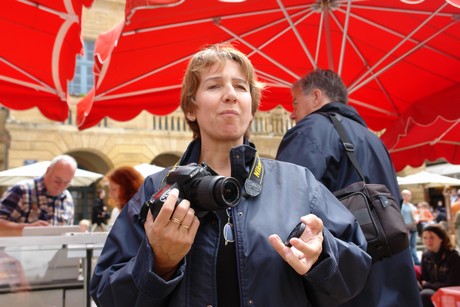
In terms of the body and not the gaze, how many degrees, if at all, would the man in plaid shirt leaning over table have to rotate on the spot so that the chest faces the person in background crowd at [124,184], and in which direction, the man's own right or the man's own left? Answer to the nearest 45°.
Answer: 0° — they already face them

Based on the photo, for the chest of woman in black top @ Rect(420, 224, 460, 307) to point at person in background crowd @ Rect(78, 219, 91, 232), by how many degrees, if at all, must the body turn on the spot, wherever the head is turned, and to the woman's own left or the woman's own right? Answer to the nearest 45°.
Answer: approximately 45° to the woman's own right

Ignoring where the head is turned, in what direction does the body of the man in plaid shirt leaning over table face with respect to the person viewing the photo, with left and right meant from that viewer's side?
facing the viewer and to the right of the viewer

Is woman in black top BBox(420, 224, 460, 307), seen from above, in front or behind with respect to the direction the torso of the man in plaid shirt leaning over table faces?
in front

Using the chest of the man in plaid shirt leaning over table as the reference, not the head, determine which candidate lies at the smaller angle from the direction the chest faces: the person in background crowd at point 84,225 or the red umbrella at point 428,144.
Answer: the red umbrella

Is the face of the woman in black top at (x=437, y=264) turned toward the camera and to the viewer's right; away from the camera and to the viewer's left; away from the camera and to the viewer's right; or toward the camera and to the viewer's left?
toward the camera and to the viewer's left

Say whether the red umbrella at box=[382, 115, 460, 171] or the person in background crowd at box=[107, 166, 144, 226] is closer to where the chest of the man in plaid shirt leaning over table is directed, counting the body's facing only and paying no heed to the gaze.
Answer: the person in background crowd

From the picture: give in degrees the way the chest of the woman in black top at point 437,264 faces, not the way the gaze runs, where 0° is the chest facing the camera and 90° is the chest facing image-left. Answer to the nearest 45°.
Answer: approximately 45°

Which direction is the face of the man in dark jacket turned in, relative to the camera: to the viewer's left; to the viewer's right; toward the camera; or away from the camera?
to the viewer's left

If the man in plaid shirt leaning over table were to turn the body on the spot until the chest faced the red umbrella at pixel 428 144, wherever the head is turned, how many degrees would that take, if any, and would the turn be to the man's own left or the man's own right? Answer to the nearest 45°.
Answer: approximately 45° to the man's own left

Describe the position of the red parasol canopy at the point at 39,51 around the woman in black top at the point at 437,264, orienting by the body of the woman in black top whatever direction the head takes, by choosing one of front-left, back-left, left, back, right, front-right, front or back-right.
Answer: front

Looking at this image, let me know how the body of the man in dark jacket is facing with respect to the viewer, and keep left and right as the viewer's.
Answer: facing away from the viewer and to the left of the viewer

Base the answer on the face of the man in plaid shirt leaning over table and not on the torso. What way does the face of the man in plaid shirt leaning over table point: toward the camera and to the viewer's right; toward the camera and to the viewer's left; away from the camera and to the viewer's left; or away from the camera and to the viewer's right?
toward the camera and to the viewer's right
